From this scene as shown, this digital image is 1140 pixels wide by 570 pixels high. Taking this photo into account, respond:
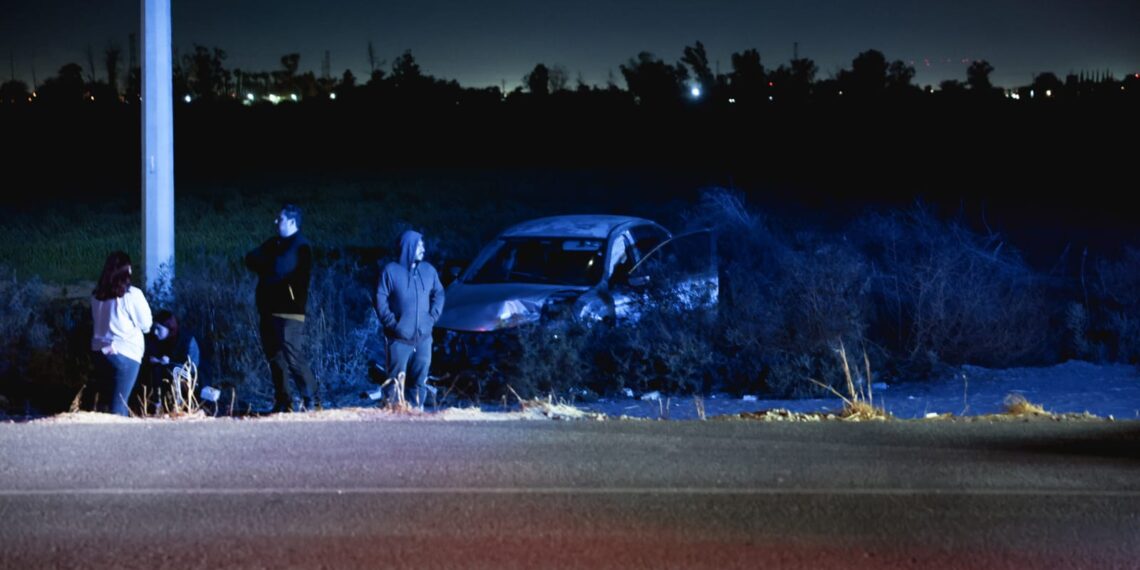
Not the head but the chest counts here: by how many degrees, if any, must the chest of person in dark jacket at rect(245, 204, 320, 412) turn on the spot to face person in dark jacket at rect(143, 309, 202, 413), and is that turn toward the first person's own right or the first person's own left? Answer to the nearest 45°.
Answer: approximately 90° to the first person's own right

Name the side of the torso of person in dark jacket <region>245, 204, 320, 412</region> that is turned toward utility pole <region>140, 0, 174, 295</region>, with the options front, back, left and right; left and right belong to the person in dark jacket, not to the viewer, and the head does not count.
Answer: right

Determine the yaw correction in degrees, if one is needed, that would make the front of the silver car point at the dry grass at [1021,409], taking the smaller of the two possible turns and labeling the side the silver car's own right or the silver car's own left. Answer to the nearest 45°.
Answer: approximately 90° to the silver car's own left

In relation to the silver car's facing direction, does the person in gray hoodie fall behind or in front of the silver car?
in front

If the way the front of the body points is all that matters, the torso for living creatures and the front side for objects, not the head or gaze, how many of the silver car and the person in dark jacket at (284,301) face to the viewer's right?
0

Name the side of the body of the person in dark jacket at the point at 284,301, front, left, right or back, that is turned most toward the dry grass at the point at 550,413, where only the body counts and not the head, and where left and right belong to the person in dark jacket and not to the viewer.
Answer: left

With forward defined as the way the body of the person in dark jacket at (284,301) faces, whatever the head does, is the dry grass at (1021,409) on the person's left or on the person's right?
on the person's left

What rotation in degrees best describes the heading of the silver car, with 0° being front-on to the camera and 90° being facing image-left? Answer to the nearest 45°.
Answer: approximately 45°

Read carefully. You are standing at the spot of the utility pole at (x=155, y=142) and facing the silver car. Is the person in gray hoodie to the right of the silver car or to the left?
right

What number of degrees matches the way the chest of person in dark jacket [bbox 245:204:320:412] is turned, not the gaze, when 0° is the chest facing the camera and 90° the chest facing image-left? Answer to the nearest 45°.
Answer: approximately 45°

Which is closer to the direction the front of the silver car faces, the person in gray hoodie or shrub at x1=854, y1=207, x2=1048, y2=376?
the person in gray hoodie

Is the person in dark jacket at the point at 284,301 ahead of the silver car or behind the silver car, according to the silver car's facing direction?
ahead
